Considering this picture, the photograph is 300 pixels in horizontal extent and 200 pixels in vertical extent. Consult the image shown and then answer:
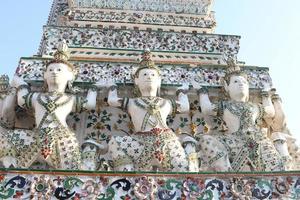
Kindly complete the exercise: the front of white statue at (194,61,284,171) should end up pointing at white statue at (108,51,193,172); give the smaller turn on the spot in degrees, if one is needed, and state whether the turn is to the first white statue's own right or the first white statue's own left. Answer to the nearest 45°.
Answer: approximately 90° to the first white statue's own right

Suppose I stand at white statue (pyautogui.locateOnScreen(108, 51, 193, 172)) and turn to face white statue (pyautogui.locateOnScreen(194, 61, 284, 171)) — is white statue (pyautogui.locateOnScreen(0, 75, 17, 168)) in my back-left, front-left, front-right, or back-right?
back-left

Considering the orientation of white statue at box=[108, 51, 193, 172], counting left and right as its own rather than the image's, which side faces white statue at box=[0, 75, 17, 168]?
right

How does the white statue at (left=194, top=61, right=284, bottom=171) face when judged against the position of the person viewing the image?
facing the viewer and to the right of the viewer

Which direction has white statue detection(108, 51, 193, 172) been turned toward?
toward the camera

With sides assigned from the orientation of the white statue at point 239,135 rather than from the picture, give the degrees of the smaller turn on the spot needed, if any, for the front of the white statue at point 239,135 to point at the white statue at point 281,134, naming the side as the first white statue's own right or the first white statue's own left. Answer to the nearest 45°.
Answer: approximately 90° to the first white statue's own left

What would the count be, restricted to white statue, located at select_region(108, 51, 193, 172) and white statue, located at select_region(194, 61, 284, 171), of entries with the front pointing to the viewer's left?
0

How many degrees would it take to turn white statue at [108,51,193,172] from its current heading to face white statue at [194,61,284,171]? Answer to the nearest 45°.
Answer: approximately 90° to its left

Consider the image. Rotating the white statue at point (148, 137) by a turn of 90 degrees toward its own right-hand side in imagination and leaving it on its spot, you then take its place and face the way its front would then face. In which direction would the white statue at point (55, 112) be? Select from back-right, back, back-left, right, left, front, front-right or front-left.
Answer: front
